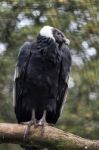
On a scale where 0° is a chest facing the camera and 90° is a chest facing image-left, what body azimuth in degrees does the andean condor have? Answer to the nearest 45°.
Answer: approximately 0°
